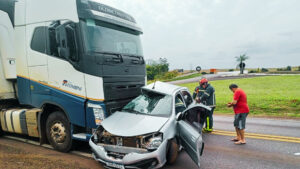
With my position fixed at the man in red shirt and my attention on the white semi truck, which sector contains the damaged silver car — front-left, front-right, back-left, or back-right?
front-left

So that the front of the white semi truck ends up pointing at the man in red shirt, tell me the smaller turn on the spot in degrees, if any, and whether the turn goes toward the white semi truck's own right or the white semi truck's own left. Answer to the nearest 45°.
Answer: approximately 45° to the white semi truck's own left

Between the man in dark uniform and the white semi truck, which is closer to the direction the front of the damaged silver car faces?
the white semi truck

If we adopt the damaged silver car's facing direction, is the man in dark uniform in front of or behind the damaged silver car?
behind

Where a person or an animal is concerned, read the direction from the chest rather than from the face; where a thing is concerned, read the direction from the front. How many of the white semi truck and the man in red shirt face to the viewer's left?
1

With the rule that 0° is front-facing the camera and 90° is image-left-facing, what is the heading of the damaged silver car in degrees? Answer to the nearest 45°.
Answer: approximately 45°

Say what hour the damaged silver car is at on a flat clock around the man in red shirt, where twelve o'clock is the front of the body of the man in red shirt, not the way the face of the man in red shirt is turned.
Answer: The damaged silver car is roughly at 10 o'clock from the man in red shirt.

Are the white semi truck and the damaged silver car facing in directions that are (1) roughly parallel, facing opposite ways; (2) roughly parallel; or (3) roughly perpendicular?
roughly perpendicular

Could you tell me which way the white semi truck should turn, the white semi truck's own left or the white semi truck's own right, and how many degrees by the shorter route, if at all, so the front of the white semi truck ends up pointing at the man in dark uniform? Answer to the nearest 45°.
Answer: approximately 45° to the white semi truck's own left

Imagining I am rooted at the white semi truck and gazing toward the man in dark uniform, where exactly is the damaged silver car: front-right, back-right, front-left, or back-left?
front-right

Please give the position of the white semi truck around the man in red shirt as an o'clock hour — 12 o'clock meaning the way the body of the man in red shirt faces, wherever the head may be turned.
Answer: The white semi truck is roughly at 11 o'clock from the man in red shirt.

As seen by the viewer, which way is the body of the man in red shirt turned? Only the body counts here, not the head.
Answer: to the viewer's left

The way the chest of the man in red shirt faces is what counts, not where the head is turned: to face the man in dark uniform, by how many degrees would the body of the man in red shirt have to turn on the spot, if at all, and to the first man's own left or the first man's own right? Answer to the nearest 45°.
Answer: approximately 45° to the first man's own right

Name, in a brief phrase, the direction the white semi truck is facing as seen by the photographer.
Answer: facing the viewer and to the right of the viewer
